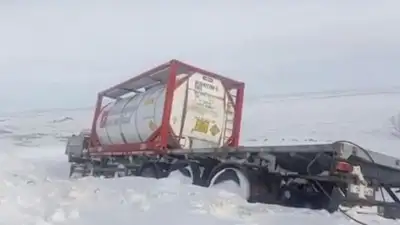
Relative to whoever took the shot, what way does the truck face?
facing away from the viewer and to the left of the viewer
